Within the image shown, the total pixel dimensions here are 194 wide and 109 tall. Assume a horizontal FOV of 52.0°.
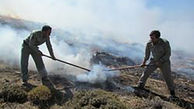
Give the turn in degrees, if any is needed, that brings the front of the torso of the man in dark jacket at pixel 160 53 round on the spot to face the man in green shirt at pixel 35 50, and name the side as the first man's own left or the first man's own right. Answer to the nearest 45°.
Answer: approximately 45° to the first man's own right

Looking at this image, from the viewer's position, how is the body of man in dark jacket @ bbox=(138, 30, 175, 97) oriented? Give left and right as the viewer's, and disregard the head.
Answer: facing the viewer and to the left of the viewer

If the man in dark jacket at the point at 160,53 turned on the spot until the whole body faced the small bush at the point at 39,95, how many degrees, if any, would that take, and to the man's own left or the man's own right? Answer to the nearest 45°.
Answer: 0° — they already face it

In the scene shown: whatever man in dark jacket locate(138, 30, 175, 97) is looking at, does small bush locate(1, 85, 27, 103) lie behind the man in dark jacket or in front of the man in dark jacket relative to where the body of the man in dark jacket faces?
in front
